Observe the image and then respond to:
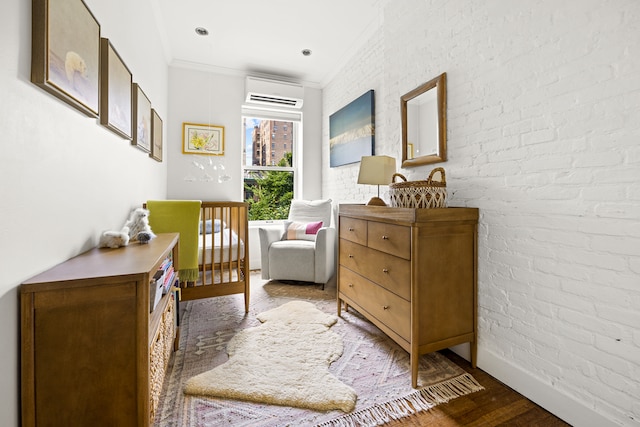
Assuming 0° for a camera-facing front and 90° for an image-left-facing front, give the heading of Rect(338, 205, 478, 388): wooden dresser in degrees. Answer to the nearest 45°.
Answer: approximately 45°

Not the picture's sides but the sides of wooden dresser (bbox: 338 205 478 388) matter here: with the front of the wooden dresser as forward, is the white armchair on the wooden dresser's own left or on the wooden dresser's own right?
on the wooden dresser's own right

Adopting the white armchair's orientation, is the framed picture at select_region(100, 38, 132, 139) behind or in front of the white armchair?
in front

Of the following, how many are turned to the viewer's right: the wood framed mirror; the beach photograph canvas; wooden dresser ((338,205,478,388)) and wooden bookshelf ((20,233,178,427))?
1

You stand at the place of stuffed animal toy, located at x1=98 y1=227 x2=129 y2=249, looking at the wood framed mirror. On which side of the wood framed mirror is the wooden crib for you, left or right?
left

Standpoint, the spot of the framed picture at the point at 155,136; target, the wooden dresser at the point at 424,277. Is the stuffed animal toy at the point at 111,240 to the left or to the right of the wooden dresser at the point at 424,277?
right

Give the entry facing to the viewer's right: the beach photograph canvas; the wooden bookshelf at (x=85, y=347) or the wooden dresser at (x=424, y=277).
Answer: the wooden bookshelf at (x=85, y=347)

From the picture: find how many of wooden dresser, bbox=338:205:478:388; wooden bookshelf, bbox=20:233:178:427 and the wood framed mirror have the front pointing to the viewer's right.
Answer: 1

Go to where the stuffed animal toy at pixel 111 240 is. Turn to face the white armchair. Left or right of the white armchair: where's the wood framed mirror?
right

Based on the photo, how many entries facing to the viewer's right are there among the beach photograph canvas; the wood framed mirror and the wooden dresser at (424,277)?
0

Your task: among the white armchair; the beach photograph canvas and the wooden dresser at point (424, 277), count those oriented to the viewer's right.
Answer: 0

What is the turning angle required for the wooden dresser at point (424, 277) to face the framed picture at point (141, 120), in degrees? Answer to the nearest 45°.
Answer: approximately 45° to its right

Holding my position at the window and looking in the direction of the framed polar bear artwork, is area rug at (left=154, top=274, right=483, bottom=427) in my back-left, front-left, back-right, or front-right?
front-left

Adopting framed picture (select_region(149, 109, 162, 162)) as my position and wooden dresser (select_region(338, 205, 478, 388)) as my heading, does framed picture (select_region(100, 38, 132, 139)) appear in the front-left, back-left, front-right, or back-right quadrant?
front-right
